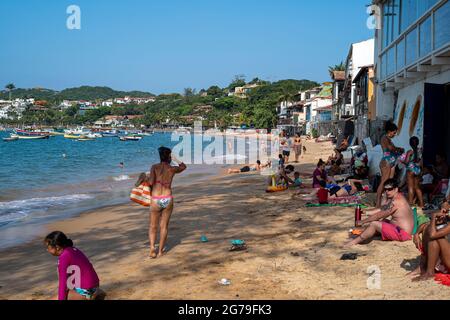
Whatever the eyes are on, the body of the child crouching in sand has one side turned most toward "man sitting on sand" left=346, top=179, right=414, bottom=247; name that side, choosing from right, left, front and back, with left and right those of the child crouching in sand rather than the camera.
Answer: back

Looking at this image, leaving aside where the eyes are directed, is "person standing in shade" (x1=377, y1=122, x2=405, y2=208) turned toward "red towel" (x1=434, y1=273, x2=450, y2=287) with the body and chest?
no

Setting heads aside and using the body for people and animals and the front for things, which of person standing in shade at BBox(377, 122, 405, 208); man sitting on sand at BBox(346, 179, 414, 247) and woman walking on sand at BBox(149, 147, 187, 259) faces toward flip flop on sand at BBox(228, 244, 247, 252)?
the man sitting on sand

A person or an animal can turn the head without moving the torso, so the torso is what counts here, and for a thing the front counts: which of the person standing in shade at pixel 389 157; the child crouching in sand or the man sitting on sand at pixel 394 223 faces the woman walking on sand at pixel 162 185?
the man sitting on sand

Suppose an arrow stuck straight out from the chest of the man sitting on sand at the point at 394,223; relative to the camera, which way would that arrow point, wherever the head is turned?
to the viewer's left

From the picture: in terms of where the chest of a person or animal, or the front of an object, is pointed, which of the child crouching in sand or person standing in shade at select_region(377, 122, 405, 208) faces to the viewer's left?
the child crouching in sand

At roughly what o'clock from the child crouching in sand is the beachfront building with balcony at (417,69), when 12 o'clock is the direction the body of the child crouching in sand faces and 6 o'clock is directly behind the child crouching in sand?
The beachfront building with balcony is roughly at 5 o'clock from the child crouching in sand.

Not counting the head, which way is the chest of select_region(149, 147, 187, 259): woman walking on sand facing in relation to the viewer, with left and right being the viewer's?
facing away from the viewer

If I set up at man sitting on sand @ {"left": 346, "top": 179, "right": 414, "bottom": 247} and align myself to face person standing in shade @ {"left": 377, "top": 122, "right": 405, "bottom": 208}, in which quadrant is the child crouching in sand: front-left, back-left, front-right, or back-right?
back-left

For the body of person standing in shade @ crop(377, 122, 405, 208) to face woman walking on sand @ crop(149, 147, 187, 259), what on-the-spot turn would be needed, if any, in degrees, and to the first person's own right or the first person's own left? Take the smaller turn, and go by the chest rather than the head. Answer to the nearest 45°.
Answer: approximately 135° to the first person's own right

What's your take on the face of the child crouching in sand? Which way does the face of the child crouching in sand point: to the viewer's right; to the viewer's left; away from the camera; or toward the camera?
to the viewer's left
